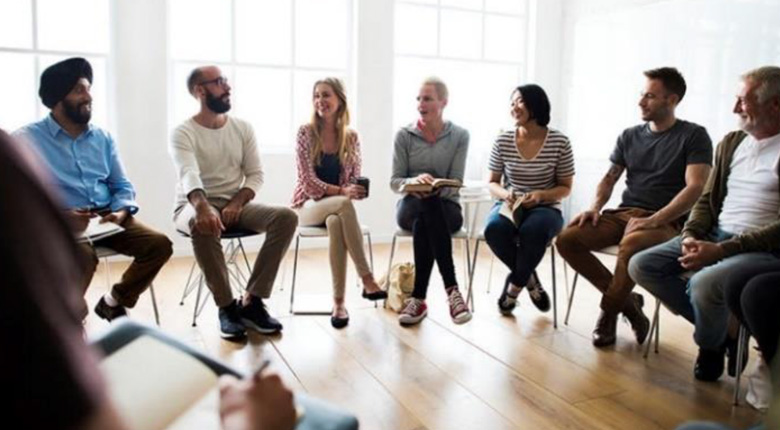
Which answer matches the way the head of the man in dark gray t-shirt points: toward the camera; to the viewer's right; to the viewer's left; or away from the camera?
to the viewer's left

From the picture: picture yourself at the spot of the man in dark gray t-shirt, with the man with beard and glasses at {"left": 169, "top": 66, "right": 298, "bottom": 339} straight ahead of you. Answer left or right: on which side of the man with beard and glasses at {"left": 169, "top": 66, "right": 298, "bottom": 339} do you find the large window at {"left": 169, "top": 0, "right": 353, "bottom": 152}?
right

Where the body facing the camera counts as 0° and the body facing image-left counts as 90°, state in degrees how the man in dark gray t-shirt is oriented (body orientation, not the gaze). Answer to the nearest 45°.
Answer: approximately 45°

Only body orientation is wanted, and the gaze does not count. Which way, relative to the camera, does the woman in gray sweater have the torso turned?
toward the camera

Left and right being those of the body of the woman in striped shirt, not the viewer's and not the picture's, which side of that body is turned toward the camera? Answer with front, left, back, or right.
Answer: front

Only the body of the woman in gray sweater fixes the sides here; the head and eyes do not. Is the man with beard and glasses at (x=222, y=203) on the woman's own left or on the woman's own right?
on the woman's own right

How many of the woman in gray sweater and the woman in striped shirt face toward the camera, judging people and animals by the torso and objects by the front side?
2

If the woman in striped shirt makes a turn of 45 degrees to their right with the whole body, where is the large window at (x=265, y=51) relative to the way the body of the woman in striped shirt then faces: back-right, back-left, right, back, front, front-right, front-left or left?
right
